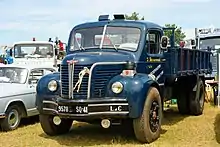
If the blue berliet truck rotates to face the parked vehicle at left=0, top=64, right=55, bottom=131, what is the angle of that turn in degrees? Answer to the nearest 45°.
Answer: approximately 90° to its right

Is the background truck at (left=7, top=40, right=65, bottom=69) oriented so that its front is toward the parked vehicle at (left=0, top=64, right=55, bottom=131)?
yes

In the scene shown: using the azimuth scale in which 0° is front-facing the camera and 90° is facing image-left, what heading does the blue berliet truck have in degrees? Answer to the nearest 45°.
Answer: approximately 45°

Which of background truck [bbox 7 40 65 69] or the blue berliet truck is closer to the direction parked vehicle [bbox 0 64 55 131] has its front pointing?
the blue berliet truck

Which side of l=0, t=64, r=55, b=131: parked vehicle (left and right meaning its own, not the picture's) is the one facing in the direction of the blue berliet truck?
left

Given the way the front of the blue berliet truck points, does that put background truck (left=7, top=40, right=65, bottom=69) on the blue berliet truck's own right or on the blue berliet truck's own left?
on the blue berliet truck's own right

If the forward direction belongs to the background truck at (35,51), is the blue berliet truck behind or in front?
in front
